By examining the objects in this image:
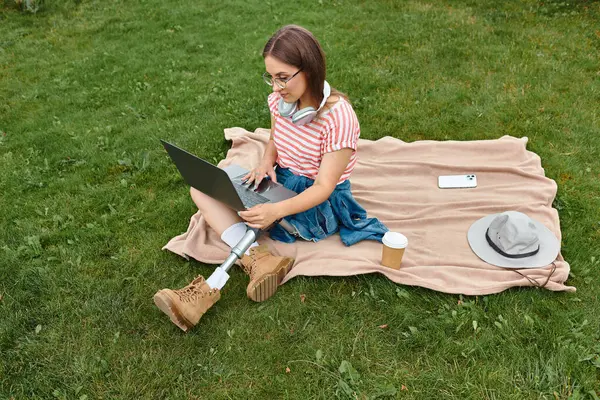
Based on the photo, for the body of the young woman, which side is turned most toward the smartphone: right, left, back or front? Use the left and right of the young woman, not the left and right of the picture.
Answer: back

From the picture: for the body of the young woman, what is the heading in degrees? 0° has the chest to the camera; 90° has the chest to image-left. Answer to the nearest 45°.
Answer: approximately 45°
